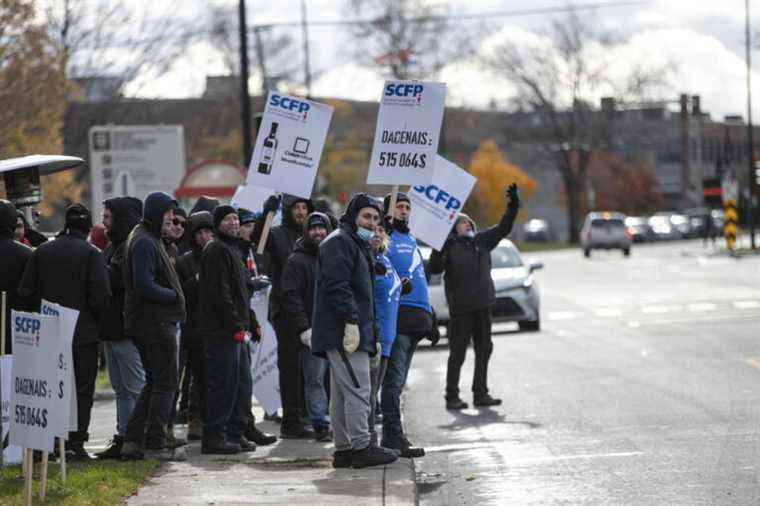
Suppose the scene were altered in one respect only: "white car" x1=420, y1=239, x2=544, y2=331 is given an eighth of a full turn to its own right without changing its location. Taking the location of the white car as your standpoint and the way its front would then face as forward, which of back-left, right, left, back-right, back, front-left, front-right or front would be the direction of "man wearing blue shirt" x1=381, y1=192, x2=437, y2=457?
front-left

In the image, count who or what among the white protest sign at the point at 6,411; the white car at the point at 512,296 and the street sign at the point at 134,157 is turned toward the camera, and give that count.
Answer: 3

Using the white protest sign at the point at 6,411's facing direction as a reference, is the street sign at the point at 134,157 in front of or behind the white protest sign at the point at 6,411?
behind

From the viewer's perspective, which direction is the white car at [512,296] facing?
toward the camera

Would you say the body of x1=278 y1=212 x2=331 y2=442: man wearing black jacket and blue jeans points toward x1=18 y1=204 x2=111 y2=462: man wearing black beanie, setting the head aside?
no

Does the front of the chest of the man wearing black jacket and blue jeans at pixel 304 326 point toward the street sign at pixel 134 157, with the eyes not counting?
no

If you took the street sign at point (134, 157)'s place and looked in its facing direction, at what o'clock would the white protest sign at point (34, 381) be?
The white protest sign is roughly at 12 o'clock from the street sign.

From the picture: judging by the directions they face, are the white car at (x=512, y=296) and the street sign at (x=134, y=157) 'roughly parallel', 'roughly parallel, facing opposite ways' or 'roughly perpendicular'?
roughly parallel

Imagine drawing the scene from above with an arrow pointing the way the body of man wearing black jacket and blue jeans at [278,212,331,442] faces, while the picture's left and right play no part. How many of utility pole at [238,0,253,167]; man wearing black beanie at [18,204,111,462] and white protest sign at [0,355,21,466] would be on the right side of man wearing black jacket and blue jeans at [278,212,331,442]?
2

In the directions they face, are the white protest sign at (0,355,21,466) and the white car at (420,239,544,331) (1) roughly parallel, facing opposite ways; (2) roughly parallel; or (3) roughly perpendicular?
roughly parallel

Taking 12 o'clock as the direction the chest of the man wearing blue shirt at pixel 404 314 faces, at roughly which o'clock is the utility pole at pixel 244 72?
The utility pole is roughly at 7 o'clock from the man wearing blue shirt.

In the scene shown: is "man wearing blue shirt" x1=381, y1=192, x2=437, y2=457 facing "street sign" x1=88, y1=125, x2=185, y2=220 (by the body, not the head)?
no

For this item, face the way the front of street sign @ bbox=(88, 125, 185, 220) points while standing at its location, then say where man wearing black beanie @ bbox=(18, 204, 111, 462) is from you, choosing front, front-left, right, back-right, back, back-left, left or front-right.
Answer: front
